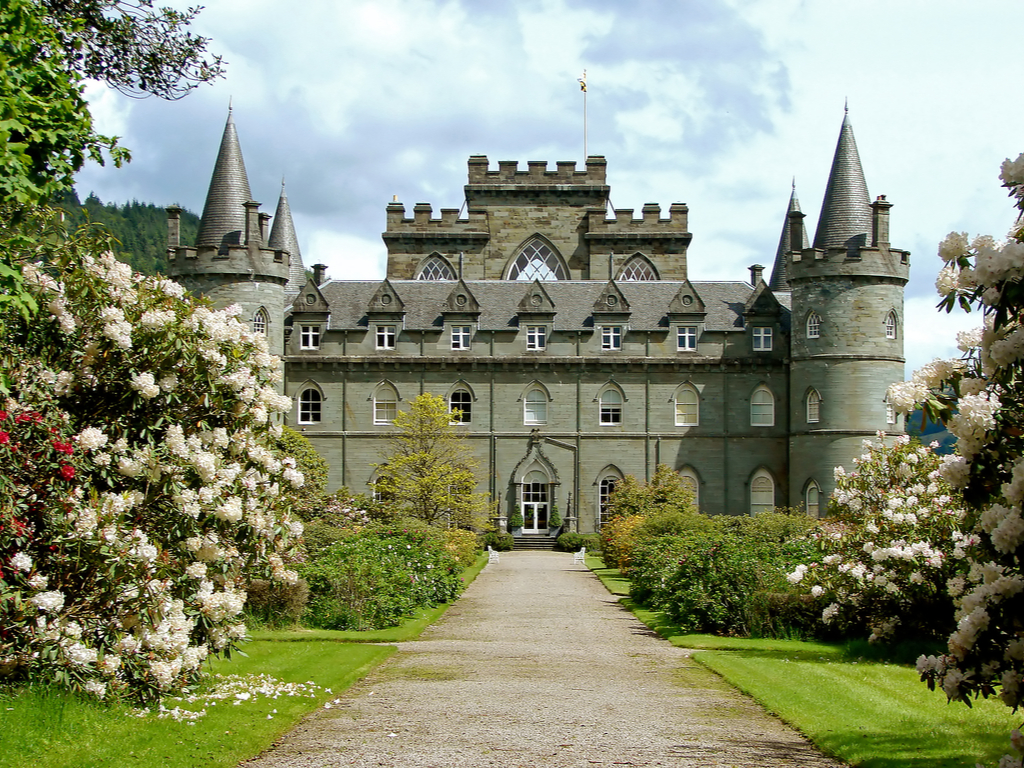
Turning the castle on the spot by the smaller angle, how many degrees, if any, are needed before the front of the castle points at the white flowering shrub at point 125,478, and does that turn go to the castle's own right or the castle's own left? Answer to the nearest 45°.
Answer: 0° — it already faces it

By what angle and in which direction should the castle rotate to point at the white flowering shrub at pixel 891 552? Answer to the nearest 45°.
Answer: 0° — it already faces it

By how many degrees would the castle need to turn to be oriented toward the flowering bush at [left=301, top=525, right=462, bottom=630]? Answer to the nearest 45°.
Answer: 0° — it already faces it

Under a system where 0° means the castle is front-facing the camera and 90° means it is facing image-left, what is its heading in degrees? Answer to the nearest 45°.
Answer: approximately 0°

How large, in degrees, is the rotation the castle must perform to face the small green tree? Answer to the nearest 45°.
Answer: approximately 45° to its right

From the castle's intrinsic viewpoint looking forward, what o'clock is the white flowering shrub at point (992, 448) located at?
The white flowering shrub is roughly at 12 o'clock from the castle.
